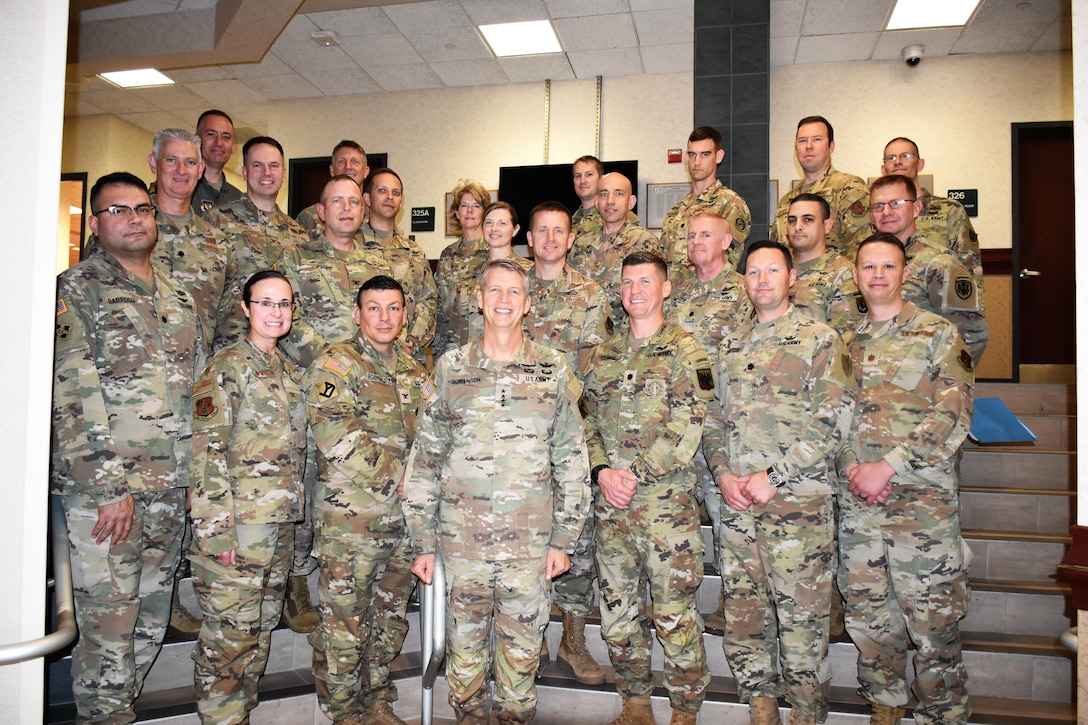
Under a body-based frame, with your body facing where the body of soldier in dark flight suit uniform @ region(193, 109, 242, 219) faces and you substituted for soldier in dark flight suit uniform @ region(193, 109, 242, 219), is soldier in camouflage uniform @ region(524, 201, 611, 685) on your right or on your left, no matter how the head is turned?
on your left

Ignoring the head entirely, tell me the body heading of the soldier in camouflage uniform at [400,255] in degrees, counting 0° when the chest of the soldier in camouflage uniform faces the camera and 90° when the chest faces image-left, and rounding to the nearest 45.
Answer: approximately 0°

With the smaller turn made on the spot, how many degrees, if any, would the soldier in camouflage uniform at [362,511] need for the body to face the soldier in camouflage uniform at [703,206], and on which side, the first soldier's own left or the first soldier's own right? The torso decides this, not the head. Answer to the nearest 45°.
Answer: approximately 90° to the first soldier's own left

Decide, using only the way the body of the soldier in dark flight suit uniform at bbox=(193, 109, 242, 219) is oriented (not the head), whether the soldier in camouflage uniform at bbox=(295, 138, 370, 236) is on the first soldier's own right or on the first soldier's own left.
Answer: on the first soldier's own left
